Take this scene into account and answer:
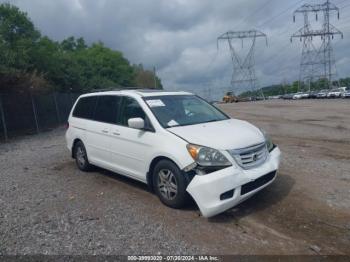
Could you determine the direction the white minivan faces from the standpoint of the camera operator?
facing the viewer and to the right of the viewer
